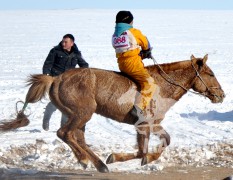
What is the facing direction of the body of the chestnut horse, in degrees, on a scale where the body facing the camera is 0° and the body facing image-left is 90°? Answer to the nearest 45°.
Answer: approximately 270°
